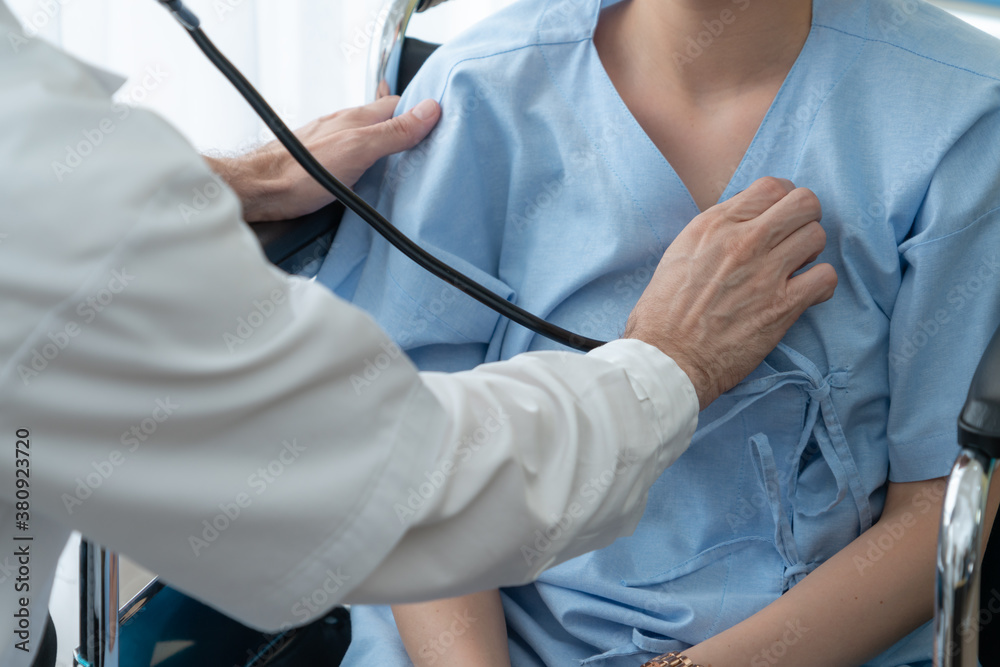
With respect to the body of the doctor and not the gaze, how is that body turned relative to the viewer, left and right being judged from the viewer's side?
facing away from the viewer and to the right of the viewer

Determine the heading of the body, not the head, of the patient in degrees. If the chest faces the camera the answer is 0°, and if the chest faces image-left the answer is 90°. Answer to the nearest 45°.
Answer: approximately 0°

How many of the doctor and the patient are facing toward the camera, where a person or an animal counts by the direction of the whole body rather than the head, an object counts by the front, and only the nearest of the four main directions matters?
1
